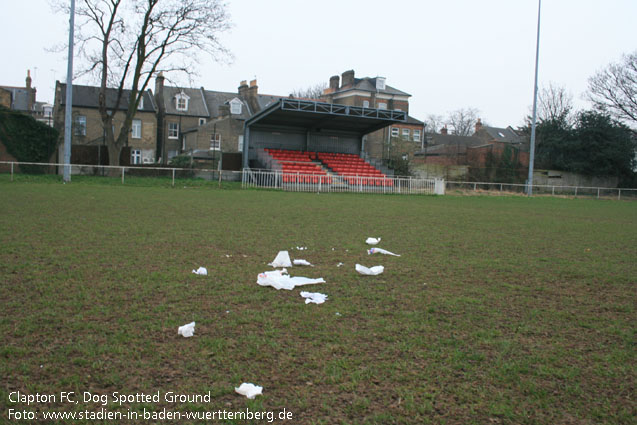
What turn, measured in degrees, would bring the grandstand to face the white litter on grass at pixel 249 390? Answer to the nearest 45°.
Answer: approximately 45° to its right

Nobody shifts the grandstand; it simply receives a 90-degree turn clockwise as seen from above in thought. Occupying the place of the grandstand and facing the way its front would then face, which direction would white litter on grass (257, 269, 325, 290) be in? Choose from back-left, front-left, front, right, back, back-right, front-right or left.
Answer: front-left

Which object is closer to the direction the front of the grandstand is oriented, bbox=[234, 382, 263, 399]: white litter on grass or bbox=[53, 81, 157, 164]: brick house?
the white litter on grass

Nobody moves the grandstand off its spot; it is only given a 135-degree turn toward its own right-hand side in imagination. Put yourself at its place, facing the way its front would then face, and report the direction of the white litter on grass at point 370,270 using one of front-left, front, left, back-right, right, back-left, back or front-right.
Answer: left

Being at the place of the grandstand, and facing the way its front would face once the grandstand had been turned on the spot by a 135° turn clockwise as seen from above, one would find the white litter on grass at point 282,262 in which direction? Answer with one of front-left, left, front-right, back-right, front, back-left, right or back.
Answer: left

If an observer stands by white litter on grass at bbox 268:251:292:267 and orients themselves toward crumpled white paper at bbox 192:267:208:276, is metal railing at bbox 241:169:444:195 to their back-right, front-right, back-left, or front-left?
back-right

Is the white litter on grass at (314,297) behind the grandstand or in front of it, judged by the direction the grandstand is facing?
in front

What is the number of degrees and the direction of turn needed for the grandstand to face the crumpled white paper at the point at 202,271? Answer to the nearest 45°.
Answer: approximately 45° to its right

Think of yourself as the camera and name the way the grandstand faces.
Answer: facing the viewer and to the right of the viewer
